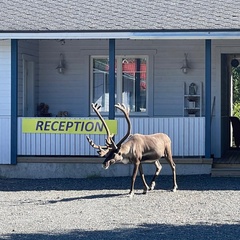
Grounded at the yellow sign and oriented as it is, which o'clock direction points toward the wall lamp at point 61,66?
The wall lamp is roughly at 6 o'clock from the yellow sign.

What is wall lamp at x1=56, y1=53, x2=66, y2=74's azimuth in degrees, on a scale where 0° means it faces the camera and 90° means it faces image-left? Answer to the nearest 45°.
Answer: approximately 0°

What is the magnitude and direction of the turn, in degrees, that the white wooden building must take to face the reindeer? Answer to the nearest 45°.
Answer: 0° — it already faces it

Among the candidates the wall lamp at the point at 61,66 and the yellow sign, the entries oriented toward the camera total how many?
2
